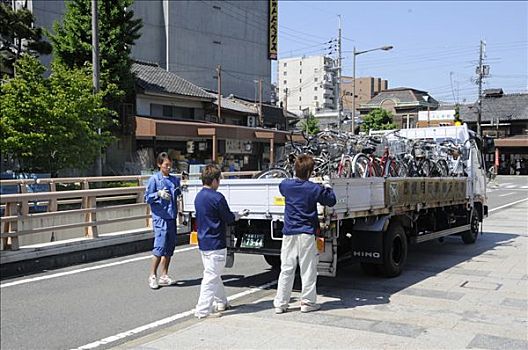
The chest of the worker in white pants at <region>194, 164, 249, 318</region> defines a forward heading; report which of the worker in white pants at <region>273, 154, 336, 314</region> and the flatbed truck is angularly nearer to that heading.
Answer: the flatbed truck

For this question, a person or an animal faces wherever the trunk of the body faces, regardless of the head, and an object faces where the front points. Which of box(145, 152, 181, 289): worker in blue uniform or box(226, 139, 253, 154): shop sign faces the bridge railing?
the shop sign

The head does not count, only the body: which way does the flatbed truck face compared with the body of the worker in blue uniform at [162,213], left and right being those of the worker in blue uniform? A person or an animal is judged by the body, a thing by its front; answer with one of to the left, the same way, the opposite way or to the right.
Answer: to the left

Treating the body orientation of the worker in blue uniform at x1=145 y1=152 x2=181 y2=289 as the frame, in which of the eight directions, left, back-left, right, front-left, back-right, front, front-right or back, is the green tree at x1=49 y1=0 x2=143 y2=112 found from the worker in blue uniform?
back-left

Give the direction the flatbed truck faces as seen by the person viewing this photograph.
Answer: facing away from the viewer and to the right of the viewer

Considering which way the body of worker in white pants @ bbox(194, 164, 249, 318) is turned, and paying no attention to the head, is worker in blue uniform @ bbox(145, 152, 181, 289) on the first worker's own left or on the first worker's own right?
on the first worker's own left

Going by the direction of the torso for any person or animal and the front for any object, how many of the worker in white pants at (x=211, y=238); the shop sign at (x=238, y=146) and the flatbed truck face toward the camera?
1

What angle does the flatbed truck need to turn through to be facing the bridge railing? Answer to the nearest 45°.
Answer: approximately 135° to its left

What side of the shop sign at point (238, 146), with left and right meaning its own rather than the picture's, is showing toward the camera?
front

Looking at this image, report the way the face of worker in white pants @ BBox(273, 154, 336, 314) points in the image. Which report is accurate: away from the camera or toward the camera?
away from the camera

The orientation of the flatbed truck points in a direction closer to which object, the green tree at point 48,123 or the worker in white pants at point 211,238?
the green tree

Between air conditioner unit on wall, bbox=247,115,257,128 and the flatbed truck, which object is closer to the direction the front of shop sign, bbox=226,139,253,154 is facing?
the flatbed truck

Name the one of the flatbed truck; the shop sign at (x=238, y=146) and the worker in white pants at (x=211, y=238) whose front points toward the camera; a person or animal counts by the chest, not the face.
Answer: the shop sign

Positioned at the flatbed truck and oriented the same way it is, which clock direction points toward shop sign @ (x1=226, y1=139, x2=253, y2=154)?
The shop sign is roughly at 10 o'clock from the flatbed truck.

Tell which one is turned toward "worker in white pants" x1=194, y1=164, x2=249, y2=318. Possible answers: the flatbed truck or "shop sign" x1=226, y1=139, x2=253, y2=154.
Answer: the shop sign

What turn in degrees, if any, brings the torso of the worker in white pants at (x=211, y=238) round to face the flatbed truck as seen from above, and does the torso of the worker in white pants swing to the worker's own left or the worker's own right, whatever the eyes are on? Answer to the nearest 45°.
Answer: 0° — they already face it

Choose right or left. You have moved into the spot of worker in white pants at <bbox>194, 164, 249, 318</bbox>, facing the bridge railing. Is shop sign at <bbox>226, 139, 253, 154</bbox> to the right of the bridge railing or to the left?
right
